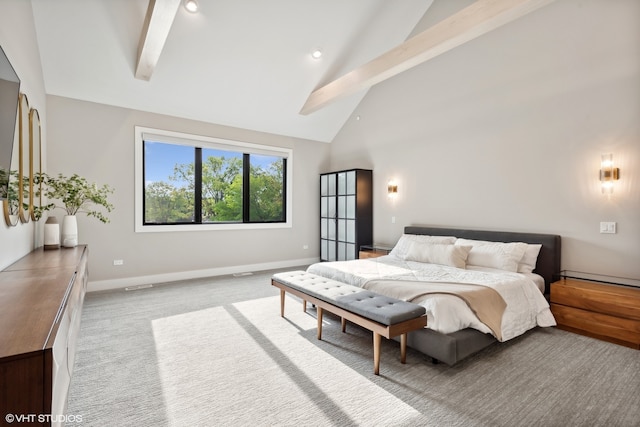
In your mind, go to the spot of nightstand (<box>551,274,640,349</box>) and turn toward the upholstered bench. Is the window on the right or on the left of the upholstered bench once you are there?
right

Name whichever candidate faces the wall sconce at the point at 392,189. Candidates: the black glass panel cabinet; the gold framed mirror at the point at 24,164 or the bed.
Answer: the gold framed mirror

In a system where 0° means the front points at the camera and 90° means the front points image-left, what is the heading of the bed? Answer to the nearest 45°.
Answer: approximately 45°

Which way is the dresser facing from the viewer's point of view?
to the viewer's right

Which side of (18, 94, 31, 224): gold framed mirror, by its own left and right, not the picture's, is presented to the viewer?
right

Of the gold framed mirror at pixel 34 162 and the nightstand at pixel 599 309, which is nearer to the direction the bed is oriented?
the gold framed mirror

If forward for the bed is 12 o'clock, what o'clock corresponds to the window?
The window is roughly at 2 o'clock from the bed.

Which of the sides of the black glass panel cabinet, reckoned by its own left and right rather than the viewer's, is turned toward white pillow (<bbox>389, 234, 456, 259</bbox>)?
left

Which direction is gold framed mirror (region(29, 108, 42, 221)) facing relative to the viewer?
to the viewer's right
